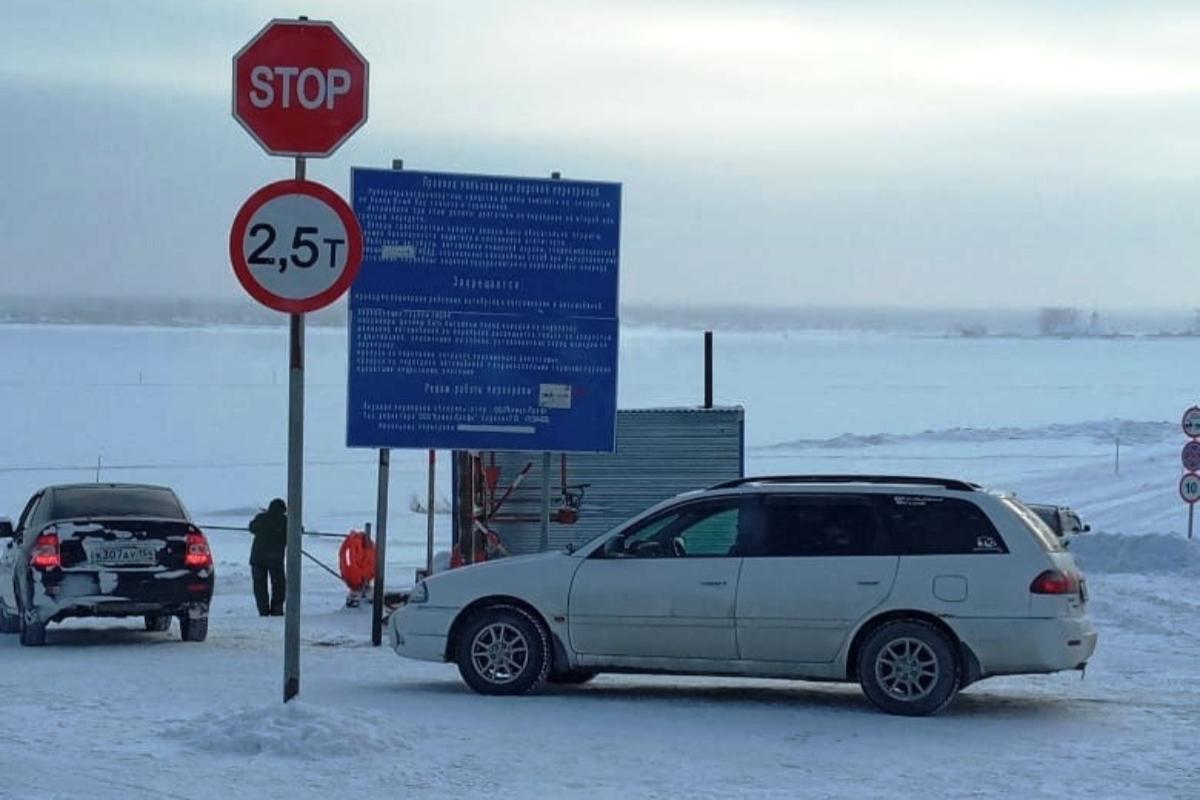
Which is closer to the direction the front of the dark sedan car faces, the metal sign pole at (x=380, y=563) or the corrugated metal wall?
the corrugated metal wall

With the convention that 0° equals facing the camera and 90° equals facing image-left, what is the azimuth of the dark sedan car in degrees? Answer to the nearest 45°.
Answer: approximately 180°

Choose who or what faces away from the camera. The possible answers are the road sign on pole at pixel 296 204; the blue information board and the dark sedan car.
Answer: the dark sedan car

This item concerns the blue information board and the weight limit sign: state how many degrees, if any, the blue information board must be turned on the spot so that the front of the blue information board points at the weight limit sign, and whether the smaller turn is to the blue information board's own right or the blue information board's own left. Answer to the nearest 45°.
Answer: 0° — it already faces it

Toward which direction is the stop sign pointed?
toward the camera

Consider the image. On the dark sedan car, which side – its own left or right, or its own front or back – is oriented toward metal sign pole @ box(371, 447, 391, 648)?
right

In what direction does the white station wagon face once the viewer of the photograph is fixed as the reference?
facing to the left of the viewer

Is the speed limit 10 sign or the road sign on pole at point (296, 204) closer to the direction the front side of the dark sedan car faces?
the speed limit 10 sign

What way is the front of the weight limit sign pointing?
toward the camera

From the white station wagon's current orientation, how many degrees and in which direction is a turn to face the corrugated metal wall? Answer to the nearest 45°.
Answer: approximately 90° to its right

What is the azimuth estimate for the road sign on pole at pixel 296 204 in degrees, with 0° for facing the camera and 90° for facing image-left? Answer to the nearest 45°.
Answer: approximately 0°

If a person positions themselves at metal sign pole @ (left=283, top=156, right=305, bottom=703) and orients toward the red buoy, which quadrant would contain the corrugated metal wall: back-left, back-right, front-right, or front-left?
front-right

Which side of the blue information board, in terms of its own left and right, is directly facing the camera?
front

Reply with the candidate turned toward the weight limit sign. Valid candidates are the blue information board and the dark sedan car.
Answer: the blue information board

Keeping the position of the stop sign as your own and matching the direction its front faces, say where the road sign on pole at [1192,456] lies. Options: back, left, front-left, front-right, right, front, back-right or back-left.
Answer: back-left
